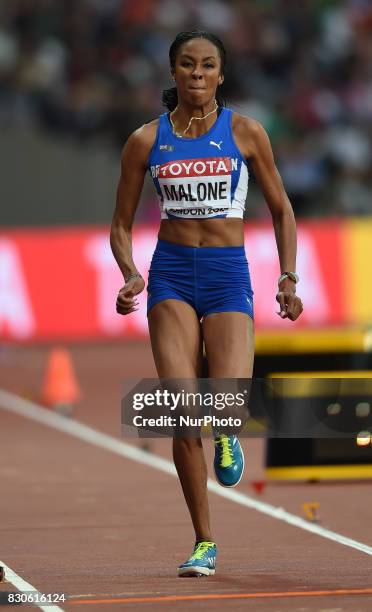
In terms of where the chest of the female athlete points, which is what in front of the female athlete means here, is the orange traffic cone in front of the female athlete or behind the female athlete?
behind

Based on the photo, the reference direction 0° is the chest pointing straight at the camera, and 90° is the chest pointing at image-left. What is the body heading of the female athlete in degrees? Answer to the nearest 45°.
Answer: approximately 0°
